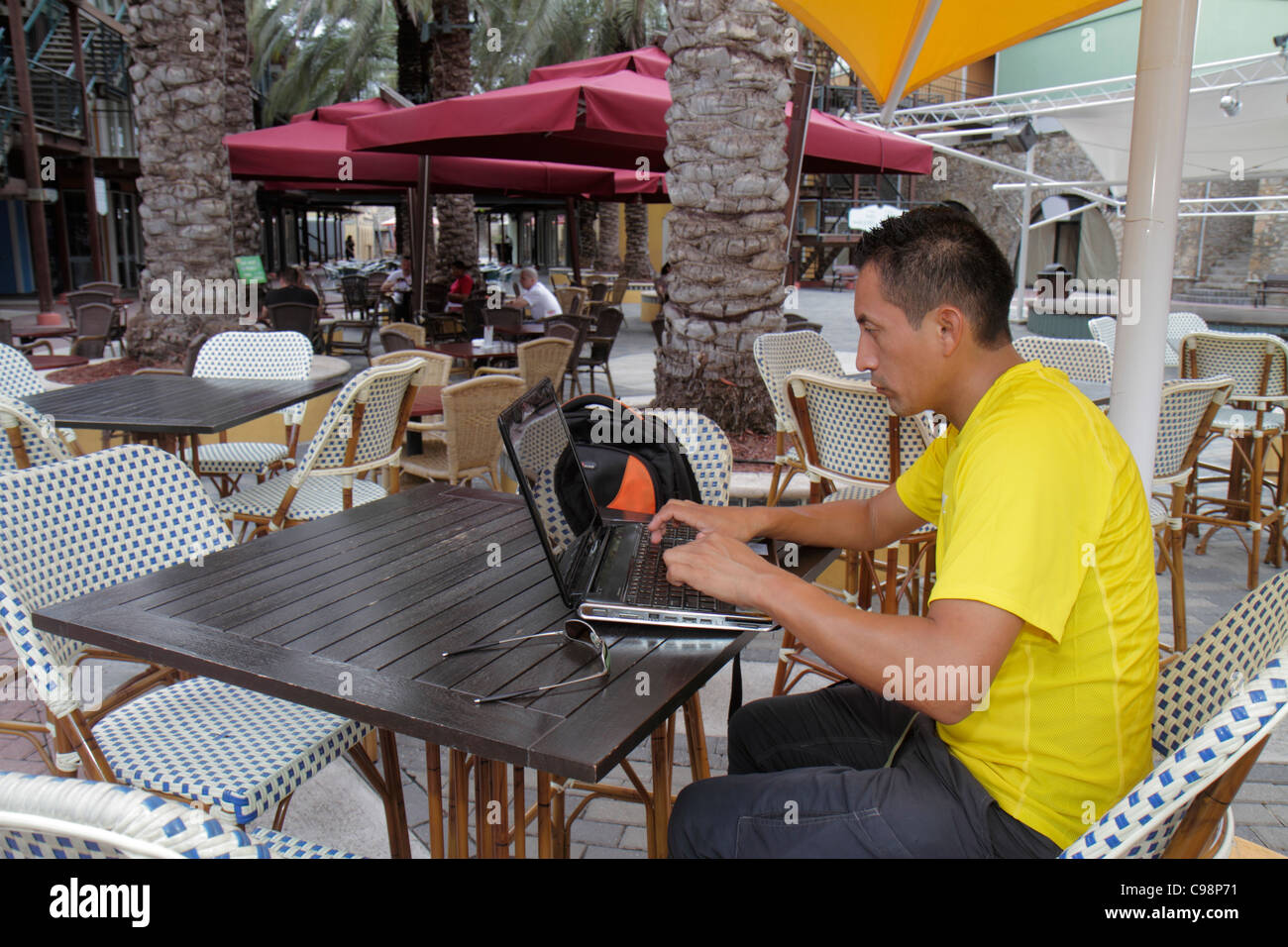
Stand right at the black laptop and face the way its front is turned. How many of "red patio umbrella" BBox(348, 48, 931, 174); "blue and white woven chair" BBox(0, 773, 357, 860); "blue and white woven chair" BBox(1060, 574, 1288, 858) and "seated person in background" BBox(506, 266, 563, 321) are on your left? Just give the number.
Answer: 2

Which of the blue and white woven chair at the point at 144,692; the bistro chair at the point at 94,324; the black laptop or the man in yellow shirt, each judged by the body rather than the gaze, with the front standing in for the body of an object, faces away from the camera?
the bistro chair

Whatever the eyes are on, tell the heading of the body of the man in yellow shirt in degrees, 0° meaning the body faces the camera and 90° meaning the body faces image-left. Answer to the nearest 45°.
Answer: approximately 90°

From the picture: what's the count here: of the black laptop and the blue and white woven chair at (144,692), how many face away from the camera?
0

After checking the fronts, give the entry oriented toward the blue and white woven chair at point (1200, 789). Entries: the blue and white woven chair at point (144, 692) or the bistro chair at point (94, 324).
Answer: the blue and white woven chair at point (144, 692)

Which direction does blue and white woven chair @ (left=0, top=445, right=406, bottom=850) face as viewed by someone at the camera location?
facing the viewer and to the right of the viewer

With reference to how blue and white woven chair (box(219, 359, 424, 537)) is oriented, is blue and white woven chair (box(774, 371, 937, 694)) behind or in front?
behind

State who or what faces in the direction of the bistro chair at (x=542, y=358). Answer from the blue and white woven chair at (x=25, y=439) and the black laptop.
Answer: the blue and white woven chair

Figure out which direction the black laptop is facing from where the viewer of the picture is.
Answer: facing to the right of the viewer

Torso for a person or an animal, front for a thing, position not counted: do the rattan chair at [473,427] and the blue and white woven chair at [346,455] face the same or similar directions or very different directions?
same or similar directions

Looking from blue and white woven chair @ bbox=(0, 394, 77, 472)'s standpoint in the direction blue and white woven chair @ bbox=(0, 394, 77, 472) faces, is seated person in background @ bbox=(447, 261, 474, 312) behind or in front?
in front

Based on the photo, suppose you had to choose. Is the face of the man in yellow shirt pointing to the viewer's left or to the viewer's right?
to the viewer's left

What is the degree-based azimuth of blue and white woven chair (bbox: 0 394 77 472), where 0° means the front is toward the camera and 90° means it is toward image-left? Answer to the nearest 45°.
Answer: approximately 225°

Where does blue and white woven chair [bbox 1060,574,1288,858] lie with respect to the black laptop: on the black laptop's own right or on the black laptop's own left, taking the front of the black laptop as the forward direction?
on the black laptop's own right

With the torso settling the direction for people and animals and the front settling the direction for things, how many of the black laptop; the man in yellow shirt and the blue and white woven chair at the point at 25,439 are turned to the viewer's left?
1
